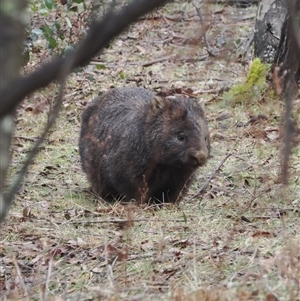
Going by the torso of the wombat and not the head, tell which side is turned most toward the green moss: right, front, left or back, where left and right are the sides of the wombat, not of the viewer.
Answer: left

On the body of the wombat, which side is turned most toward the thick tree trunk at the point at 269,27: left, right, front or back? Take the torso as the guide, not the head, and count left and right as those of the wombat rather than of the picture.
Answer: left

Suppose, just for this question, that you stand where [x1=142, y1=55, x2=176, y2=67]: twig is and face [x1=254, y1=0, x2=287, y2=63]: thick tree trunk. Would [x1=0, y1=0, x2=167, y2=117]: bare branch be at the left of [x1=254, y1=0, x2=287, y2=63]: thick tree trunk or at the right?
right

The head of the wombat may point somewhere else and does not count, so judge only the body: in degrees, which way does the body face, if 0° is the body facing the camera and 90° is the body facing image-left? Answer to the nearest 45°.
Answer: approximately 315°

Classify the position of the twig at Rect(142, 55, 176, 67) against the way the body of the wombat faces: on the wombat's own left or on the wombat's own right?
on the wombat's own left
